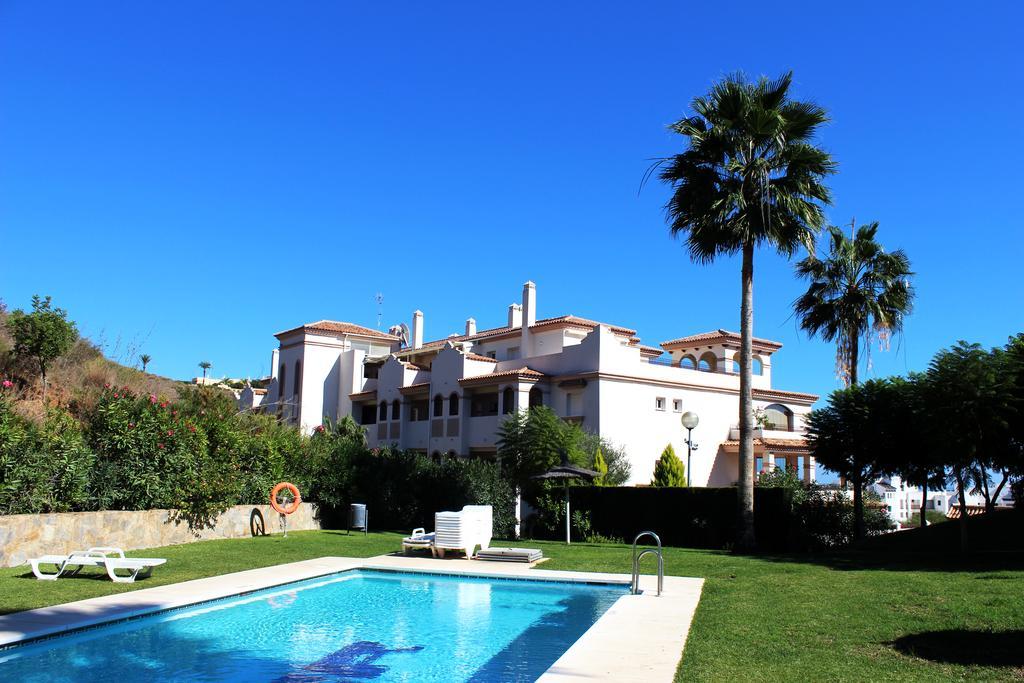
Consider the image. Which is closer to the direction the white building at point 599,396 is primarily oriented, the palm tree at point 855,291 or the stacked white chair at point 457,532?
the stacked white chair

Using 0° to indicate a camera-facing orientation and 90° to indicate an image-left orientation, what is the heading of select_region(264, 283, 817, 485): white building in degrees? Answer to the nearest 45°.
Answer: approximately 45°

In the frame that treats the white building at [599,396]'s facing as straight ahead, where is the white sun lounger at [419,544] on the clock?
The white sun lounger is roughly at 11 o'clock from the white building.
